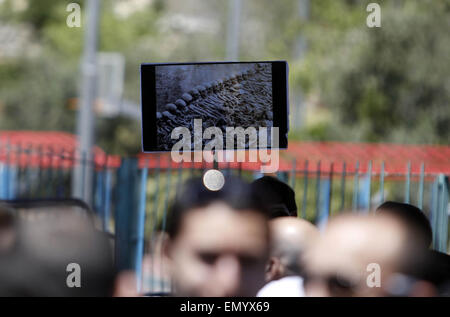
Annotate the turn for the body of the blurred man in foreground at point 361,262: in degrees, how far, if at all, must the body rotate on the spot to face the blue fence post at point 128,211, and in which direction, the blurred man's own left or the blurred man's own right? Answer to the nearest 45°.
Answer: approximately 90° to the blurred man's own right

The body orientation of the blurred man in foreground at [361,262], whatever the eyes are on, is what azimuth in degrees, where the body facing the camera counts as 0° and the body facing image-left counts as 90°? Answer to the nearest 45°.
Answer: approximately 45°
